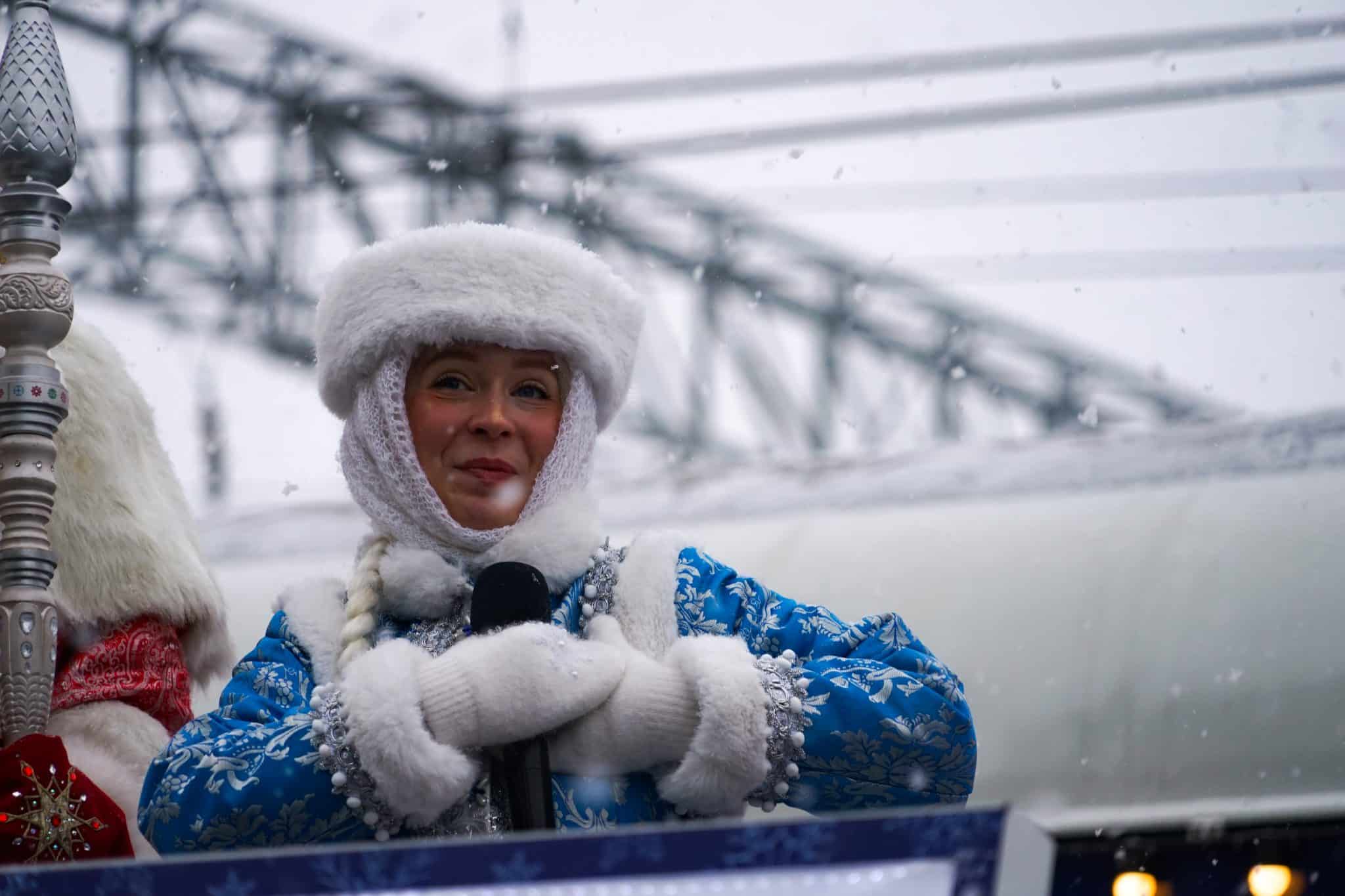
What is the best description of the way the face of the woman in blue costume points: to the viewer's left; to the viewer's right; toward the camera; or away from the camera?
toward the camera

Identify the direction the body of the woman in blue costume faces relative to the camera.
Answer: toward the camera

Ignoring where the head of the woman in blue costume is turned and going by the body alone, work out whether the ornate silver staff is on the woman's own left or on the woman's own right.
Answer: on the woman's own right
